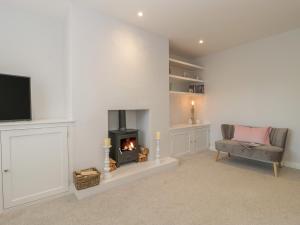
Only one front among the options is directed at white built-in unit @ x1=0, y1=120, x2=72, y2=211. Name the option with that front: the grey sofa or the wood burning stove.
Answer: the grey sofa

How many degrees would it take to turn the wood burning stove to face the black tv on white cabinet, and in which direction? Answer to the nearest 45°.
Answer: approximately 90° to its right

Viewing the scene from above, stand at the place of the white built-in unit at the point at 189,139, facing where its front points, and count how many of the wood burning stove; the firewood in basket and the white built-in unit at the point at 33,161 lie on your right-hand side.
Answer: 3

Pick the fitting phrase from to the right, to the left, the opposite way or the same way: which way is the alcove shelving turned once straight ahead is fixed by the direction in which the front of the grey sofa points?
to the left

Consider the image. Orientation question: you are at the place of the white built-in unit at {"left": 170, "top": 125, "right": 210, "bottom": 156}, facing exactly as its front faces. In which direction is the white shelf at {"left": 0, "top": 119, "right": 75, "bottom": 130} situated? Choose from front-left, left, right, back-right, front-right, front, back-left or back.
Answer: right

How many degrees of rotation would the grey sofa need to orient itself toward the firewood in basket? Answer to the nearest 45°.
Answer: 0° — it already faces it

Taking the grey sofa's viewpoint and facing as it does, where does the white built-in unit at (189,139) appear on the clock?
The white built-in unit is roughly at 2 o'clock from the grey sofa.

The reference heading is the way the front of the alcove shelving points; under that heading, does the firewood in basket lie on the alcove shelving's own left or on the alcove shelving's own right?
on the alcove shelving's own right

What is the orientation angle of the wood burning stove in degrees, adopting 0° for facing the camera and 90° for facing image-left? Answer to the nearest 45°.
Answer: approximately 315°

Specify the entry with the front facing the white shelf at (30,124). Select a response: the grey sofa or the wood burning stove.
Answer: the grey sofa

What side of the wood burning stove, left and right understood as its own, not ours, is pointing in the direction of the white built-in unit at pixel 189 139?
left
